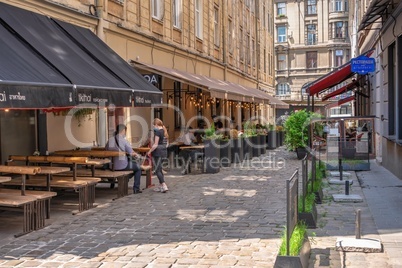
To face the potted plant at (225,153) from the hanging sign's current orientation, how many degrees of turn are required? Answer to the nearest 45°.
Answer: approximately 90° to its right

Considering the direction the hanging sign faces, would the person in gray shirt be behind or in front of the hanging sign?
in front

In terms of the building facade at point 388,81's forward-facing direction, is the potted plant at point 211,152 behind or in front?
in front

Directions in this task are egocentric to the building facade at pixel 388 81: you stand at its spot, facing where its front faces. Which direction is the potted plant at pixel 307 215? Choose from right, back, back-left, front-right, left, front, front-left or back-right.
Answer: left

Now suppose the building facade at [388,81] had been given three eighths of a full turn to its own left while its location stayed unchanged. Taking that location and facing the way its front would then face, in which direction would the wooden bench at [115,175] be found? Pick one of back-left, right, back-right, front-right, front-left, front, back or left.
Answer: right

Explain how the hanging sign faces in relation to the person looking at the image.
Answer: facing the viewer

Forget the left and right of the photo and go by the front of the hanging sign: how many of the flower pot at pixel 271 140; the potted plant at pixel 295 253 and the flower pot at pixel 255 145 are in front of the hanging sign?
1

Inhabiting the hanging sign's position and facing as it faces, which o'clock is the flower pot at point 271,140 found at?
The flower pot is roughly at 5 o'clock from the hanging sign.

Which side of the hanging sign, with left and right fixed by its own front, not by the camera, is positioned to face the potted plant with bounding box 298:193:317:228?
front

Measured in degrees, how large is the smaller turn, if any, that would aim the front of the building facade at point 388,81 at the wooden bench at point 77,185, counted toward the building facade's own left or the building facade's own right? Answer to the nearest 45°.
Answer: approximately 45° to the building facade's own left

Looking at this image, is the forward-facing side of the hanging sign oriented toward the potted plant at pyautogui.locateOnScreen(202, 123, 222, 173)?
no

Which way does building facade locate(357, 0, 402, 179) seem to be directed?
to the viewer's left

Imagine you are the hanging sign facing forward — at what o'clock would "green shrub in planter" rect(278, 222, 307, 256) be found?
The green shrub in planter is roughly at 12 o'clock from the hanging sign.

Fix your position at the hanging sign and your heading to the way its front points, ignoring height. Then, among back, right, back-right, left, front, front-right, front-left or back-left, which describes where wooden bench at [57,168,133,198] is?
front-right

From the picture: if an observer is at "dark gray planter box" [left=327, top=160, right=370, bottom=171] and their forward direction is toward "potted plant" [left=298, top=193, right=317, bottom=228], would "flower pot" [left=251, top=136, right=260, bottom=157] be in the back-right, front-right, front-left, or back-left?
back-right

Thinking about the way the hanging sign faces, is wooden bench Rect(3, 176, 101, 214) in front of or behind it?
in front

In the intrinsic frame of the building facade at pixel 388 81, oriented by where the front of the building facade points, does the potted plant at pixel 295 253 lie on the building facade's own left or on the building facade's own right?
on the building facade's own left
